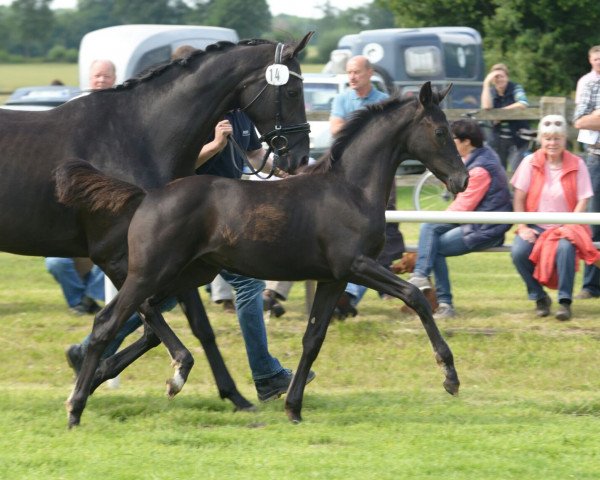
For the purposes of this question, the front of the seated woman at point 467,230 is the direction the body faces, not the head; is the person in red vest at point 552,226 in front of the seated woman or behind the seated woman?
behind

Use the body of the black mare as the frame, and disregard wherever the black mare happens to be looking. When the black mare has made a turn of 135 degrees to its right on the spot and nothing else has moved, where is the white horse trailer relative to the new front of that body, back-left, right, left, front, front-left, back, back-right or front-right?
back-right

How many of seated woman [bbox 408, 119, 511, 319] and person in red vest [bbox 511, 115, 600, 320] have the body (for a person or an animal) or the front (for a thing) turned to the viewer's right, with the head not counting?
0

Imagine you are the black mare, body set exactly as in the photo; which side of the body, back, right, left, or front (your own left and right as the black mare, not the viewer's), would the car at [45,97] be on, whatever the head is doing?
left

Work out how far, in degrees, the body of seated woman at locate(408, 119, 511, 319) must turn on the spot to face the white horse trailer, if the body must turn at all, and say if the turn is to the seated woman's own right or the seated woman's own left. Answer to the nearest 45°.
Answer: approximately 45° to the seated woman's own right

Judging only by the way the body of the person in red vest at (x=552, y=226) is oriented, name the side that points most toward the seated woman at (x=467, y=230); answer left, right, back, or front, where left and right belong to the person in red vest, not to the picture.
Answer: right

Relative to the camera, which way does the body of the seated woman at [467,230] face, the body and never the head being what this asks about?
to the viewer's left

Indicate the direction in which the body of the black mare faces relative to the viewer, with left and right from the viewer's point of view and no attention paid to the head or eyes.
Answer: facing to the right of the viewer

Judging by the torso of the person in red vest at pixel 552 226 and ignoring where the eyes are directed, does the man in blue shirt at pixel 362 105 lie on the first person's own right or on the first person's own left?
on the first person's own right

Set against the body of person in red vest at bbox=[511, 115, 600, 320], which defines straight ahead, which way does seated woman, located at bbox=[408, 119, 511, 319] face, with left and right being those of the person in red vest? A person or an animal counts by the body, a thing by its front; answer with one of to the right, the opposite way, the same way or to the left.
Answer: to the right

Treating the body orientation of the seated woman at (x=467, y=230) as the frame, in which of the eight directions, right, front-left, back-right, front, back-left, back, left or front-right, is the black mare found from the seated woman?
front-left

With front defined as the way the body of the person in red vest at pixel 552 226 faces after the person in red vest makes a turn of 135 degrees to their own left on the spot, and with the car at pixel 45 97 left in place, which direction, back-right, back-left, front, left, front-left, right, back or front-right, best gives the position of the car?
left
